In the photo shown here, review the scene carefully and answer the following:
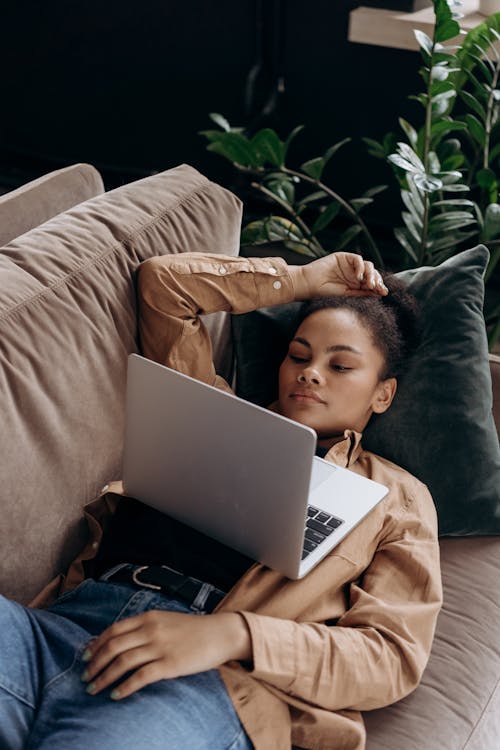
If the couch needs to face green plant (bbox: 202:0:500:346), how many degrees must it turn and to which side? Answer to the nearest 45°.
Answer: approximately 90° to its left

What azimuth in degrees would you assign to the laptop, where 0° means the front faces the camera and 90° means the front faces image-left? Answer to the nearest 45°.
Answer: approximately 225°

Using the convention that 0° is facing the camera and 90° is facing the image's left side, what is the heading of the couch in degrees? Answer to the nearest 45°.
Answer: approximately 315°

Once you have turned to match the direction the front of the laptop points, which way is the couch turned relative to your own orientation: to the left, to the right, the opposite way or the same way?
to the right
